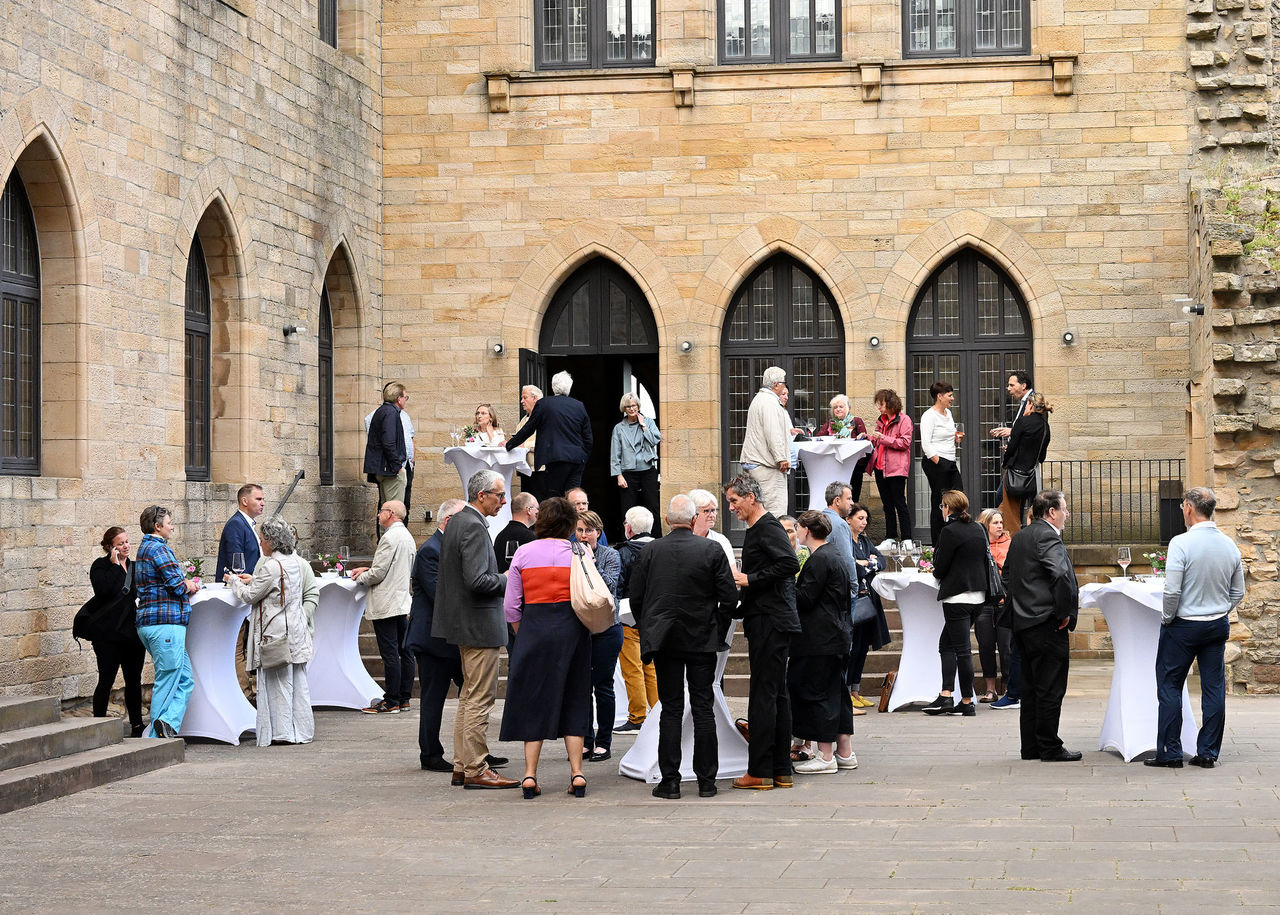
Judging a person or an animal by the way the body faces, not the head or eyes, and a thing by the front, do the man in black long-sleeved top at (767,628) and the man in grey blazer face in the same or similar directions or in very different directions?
very different directions

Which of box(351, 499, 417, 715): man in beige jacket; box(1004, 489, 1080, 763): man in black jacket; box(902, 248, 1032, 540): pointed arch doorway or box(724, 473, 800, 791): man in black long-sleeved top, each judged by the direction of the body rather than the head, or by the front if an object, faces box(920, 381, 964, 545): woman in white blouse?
the pointed arch doorway

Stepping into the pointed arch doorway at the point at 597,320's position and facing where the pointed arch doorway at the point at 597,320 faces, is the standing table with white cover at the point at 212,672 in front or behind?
in front

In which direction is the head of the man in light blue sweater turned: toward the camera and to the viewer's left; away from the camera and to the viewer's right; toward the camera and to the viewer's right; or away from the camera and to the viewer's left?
away from the camera and to the viewer's left

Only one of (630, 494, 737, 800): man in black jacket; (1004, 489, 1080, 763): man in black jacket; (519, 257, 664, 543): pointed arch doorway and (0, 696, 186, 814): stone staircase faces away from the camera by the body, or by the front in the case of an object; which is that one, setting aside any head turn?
(630, 494, 737, 800): man in black jacket

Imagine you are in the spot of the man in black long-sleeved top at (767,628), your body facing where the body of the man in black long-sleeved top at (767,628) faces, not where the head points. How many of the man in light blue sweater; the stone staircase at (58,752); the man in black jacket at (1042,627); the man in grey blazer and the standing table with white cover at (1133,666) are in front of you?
2

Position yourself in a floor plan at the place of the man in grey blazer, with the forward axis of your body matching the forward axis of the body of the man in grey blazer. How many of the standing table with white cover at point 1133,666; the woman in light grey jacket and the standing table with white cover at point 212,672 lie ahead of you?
1

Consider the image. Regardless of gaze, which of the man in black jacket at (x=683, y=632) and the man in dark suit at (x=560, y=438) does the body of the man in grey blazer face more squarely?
the man in black jacket

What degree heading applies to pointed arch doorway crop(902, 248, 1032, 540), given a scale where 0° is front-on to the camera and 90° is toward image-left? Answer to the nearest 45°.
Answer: approximately 0°

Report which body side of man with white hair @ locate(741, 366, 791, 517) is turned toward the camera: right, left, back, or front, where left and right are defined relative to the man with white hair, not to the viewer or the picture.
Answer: right

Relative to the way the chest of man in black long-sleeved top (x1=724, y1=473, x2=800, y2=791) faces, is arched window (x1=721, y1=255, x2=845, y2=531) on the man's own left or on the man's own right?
on the man's own right

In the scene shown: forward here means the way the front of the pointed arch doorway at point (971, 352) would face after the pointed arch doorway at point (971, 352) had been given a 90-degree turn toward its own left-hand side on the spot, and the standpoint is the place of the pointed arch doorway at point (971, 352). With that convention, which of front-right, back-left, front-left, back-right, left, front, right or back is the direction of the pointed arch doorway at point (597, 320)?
back

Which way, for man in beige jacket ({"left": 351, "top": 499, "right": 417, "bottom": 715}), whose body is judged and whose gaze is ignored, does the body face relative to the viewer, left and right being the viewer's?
facing to the left of the viewer

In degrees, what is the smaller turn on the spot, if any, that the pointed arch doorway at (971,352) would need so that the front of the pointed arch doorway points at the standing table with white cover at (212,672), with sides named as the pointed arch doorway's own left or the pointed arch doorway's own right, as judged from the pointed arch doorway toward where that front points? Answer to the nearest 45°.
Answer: approximately 45° to the pointed arch doorway's own right

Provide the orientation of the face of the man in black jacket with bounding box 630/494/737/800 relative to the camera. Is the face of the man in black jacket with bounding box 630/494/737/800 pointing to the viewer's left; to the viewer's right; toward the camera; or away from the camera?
away from the camera

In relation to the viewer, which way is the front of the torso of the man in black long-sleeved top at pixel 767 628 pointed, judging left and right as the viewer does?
facing to the left of the viewer

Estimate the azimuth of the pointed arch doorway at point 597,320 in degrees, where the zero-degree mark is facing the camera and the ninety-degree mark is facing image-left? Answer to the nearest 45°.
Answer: approximately 0°

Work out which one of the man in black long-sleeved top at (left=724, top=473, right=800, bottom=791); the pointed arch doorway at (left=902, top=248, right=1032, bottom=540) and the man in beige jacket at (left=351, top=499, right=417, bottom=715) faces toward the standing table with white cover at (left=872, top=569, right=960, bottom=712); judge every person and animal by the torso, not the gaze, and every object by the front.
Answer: the pointed arch doorway

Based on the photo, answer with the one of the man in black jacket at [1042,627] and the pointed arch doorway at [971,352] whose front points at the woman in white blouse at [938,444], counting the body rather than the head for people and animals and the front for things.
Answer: the pointed arch doorway

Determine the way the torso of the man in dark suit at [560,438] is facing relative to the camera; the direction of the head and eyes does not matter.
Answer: away from the camera

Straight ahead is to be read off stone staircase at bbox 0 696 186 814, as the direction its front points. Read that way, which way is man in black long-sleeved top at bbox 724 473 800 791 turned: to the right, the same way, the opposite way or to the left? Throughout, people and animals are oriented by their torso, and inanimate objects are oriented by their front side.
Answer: the opposite way
